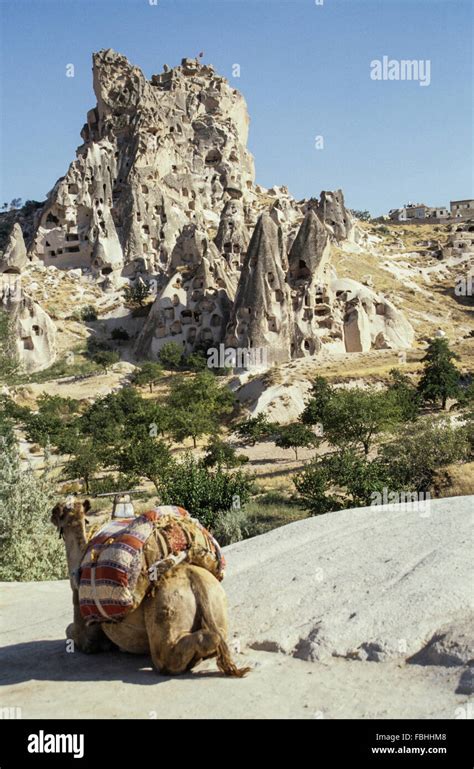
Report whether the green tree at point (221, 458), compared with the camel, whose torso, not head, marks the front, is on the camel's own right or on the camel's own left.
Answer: on the camel's own right

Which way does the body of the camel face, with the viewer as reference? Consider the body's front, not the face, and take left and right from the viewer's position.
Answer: facing away from the viewer and to the left of the viewer

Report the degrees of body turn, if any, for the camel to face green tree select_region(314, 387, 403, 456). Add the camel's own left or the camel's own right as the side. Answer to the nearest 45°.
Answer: approximately 45° to the camel's own right

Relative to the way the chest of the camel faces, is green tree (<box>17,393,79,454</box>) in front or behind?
in front

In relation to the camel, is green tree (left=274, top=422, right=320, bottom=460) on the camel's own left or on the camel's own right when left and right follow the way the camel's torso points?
on the camel's own right

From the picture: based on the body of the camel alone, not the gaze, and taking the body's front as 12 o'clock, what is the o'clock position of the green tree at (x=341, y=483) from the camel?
The green tree is roughly at 2 o'clock from the camel.

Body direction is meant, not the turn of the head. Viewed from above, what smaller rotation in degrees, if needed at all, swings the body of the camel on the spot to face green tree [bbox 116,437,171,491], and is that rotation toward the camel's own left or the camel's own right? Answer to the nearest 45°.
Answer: approximately 45° to the camel's own right

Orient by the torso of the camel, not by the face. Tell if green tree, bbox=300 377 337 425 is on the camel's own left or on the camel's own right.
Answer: on the camel's own right

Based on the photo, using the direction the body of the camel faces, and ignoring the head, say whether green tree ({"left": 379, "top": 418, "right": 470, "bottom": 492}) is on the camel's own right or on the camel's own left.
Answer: on the camel's own right

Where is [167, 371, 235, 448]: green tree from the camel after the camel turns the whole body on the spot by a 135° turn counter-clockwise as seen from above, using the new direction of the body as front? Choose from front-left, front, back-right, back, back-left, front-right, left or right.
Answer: back
